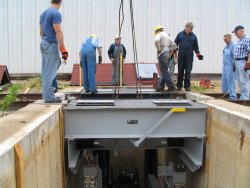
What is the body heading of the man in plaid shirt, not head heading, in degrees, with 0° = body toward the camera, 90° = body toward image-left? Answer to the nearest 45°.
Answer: approximately 45°

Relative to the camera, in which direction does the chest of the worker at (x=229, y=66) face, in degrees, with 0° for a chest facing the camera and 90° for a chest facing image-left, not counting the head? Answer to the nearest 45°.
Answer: approximately 45°

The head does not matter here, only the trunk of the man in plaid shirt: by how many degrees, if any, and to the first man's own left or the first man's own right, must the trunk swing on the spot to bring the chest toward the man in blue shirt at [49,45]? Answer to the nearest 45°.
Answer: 0° — they already face them

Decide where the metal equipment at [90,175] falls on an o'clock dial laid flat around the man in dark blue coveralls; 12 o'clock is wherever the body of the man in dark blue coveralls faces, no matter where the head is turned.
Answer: The metal equipment is roughly at 1 o'clock from the man in dark blue coveralls.

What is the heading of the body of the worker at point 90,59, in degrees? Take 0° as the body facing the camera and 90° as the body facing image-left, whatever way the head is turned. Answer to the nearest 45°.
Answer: approximately 225°

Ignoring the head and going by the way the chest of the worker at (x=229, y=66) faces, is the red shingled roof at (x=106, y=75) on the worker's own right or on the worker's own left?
on the worker's own right

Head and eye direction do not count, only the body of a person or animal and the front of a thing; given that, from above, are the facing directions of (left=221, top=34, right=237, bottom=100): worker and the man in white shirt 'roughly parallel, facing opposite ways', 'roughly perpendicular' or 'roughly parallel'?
roughly perpendicular
